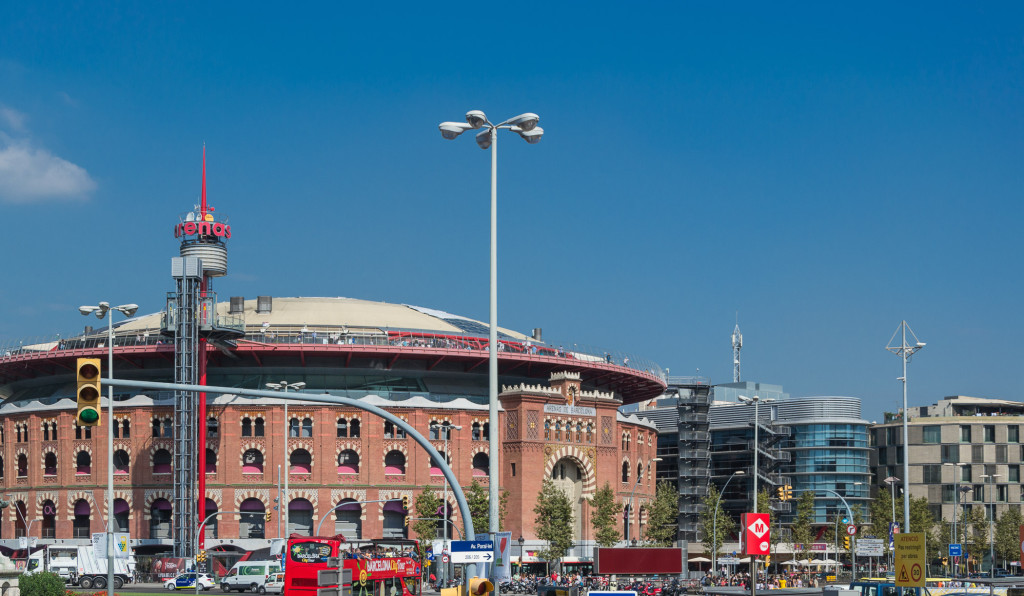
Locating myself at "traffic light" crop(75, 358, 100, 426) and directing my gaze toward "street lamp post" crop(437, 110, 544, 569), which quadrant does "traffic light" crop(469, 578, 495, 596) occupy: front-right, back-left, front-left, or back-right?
front-right

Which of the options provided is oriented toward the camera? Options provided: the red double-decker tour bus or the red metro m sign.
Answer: the red metro m sign

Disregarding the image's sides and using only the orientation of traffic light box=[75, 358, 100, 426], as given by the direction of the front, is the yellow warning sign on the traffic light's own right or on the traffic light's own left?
on the traffic light's own left

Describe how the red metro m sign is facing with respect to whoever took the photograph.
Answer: facing the viewer

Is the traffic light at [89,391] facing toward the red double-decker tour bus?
no

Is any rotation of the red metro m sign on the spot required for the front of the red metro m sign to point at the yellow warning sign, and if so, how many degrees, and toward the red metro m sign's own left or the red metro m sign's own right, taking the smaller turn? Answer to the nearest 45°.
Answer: approximately 90° to the red metro m sign's own left

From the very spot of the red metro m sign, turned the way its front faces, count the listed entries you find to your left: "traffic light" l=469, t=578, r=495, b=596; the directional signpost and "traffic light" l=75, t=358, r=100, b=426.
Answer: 0

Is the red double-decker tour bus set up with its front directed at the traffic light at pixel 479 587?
no

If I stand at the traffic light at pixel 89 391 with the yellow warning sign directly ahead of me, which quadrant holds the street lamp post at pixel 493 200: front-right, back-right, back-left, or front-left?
front-left

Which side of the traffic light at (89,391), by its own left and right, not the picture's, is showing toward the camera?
front

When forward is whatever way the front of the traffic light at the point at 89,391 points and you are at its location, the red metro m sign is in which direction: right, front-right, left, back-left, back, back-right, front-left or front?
left
